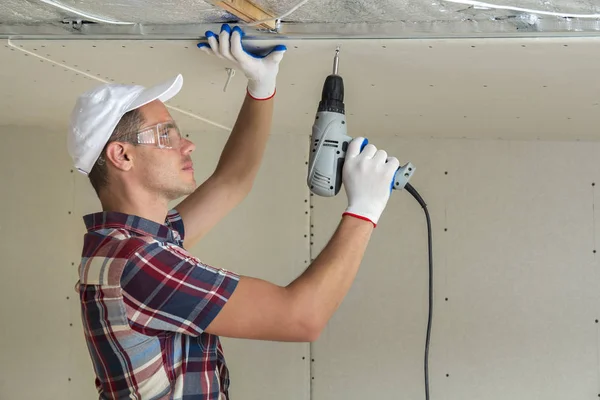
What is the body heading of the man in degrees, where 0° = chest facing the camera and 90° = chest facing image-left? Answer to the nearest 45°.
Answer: approximately 270°

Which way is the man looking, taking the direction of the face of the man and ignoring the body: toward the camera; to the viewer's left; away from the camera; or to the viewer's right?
to the viewer's right
